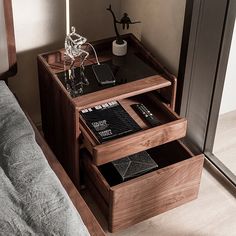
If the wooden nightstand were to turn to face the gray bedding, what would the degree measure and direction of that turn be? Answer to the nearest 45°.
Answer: approximately 90° to its right

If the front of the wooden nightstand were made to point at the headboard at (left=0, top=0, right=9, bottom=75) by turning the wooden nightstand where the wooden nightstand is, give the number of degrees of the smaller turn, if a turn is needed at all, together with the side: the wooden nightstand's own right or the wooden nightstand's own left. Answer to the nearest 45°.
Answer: approximately 135° to the wooden nightstand's own right

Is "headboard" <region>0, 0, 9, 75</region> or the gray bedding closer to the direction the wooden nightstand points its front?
the gray bedding

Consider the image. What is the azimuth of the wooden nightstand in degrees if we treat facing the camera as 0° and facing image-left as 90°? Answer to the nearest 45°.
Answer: approximately 315°
